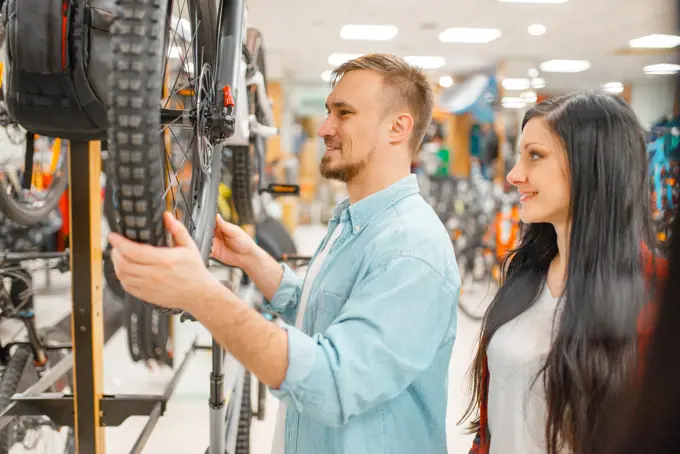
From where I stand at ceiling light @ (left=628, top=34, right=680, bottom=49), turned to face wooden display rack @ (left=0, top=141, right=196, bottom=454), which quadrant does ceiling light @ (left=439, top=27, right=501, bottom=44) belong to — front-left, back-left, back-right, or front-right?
front-right

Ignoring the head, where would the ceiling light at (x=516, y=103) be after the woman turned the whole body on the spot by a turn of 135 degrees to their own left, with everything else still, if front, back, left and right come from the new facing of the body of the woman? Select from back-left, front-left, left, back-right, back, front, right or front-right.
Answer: left

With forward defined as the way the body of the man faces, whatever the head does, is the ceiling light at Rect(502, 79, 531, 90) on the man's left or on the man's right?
on the man's right

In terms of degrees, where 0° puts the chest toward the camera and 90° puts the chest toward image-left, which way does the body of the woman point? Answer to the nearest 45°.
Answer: approximately 45°

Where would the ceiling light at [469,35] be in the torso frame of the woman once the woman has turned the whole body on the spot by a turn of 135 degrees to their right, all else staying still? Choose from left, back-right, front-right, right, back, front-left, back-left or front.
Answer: front

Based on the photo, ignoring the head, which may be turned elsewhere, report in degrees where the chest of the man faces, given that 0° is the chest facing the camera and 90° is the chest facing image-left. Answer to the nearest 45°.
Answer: approximately 90°

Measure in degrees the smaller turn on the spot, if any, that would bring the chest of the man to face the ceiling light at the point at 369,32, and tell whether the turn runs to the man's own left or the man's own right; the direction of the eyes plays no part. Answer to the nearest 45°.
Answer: approximately 90° to the man's own right

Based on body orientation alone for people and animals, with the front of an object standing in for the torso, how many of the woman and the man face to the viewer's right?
0

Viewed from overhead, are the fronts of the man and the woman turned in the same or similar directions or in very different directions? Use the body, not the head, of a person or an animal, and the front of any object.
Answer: same or similar directions

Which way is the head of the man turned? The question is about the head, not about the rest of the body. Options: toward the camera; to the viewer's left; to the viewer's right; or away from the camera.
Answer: to the viewer's left

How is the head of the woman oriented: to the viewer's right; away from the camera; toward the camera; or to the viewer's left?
to the viewer's left
